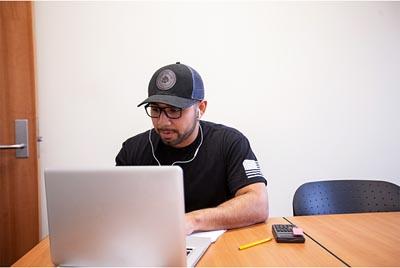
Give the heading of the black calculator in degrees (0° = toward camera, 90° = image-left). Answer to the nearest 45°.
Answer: approximately 180°

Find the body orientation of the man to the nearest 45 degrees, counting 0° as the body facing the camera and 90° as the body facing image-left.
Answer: approximately 45°

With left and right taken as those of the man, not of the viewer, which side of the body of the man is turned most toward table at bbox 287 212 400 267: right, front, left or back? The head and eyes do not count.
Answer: left

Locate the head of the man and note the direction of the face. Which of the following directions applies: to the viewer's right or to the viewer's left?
to the viewer's left

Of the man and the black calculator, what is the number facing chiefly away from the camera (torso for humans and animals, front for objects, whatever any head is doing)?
1

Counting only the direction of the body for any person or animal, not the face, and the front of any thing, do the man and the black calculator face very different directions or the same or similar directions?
very different directions

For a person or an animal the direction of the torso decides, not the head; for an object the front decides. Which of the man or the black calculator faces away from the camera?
the black calculator

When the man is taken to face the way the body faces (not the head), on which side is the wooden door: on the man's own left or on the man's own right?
on the man's own right
